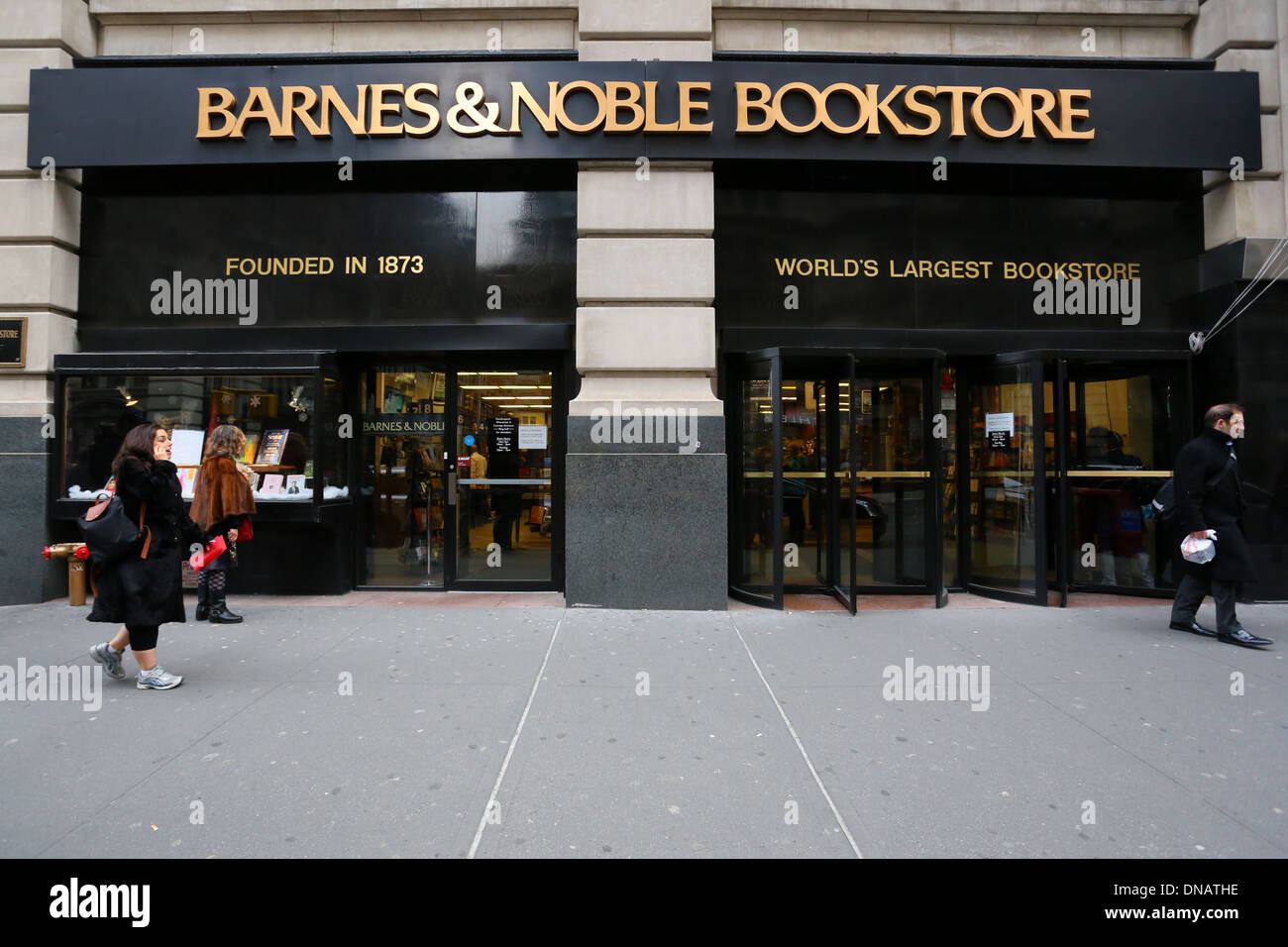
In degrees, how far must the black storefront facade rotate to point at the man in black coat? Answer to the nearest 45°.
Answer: approximately 45° to its left

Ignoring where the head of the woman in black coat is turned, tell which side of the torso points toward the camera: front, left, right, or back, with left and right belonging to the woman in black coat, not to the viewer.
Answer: right

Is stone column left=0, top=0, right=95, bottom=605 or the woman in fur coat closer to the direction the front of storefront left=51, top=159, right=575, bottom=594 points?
the woman in fur coat

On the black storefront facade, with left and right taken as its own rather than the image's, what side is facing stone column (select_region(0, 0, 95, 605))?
right
